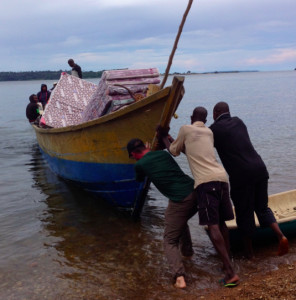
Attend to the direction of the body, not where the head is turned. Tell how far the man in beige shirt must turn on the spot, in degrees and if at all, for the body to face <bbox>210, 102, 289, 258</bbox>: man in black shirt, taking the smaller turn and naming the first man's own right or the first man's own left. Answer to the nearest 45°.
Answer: approximately 90° to the first man's own right

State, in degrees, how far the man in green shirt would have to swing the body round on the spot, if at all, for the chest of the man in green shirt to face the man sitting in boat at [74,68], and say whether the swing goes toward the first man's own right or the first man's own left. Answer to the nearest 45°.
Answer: approximately 45° to the first man's own right

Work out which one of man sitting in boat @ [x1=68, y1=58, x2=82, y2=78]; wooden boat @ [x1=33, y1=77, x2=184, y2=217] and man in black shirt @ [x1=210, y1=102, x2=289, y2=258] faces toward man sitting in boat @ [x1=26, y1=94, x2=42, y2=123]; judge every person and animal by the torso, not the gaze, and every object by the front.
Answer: the man in black shirt

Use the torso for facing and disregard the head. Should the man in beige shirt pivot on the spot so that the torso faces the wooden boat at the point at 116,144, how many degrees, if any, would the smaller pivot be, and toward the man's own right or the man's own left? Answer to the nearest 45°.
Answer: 0° — they already face it

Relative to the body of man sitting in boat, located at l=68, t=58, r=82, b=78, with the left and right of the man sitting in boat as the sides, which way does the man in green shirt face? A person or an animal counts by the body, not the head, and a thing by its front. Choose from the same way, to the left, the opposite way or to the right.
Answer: to the right

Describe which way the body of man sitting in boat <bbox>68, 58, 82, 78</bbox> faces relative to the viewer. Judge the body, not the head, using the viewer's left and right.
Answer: facing the viewer and to the left of the viewer

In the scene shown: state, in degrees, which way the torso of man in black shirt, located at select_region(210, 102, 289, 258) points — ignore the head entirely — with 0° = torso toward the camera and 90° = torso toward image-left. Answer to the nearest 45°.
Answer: approximately 135°

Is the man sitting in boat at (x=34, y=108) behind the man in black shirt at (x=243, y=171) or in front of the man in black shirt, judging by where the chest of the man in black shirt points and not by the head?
in front

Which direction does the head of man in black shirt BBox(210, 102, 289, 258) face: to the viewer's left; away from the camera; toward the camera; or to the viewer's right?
away from the camera

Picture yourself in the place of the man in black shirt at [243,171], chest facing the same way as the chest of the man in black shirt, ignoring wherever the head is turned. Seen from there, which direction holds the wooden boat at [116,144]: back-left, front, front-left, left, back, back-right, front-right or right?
front

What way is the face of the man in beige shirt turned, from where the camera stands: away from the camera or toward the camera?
away from the camera

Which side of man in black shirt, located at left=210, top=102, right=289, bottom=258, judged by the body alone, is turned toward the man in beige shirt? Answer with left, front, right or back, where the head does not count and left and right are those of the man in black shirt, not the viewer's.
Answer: left

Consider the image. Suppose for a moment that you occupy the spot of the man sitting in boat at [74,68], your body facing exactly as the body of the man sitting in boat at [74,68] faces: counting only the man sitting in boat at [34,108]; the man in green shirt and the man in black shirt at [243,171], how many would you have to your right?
1

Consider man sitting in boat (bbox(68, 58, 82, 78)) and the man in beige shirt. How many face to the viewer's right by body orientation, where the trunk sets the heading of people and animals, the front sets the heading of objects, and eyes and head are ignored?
0
